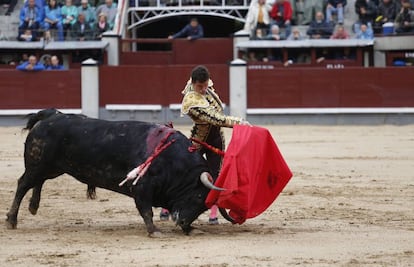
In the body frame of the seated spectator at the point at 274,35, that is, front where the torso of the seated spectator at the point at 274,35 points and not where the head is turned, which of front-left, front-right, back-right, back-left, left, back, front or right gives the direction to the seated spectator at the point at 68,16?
right

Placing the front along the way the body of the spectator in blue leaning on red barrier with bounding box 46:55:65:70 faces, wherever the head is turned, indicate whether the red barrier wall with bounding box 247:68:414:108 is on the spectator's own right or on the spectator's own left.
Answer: on the spectator's own left

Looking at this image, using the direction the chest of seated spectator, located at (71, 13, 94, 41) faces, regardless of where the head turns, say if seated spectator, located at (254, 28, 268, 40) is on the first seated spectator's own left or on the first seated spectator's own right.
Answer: on the first seated spectator's own left

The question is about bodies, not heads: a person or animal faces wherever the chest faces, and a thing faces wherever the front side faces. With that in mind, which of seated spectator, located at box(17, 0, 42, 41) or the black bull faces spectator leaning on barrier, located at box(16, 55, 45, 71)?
seated spectator, located at box(17, 0, 42, 41)

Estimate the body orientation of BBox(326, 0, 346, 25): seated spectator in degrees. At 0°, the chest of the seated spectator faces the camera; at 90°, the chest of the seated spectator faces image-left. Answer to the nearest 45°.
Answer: approximately 0°
